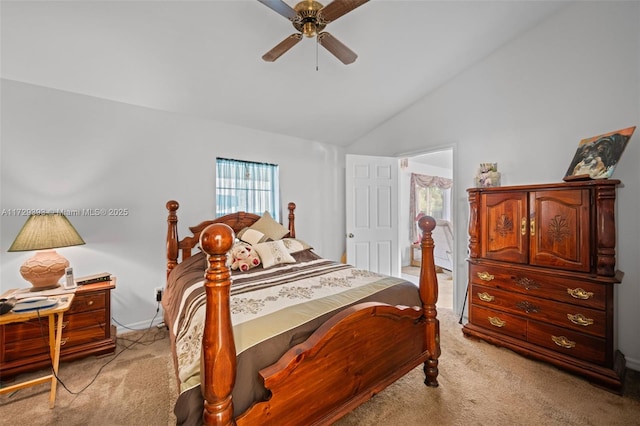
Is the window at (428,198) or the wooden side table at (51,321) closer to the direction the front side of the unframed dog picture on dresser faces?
the wooden side table

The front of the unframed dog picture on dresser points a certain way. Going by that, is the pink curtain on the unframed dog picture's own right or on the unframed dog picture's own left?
on the unframed dog picture's own right

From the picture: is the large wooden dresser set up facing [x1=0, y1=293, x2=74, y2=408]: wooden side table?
yes

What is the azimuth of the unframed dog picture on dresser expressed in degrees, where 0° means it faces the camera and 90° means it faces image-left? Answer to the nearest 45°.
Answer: approximately 45°

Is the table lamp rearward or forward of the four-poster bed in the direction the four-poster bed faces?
rearward

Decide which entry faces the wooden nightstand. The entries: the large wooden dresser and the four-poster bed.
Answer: the large wooden dresser

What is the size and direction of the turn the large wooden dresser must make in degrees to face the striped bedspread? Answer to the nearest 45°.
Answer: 0° — it already faces it

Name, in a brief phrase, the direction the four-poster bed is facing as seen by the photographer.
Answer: facing the viewer and to the right of the viewer

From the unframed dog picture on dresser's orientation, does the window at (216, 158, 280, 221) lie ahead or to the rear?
ahead

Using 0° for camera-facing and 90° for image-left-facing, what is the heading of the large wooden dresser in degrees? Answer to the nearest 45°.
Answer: approximately 45°
